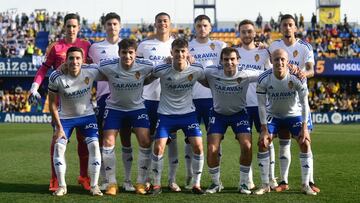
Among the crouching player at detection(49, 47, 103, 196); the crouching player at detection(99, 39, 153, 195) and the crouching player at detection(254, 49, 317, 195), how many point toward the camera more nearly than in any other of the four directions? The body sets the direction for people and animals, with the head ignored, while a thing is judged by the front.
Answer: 3

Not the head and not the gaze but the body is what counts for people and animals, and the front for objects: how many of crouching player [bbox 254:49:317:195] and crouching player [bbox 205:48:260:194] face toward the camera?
2

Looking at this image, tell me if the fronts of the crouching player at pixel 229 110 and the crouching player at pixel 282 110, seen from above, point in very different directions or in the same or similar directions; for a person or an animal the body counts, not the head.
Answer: same or similar directions

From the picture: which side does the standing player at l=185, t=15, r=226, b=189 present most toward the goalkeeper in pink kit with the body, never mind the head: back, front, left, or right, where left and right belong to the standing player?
right

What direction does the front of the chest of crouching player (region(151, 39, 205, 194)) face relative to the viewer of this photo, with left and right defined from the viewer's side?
facing the viewer

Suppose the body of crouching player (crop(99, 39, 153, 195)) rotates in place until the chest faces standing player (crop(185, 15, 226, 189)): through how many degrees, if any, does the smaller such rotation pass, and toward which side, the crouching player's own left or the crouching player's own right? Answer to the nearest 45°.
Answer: approximately 135° to the crouching player's own left

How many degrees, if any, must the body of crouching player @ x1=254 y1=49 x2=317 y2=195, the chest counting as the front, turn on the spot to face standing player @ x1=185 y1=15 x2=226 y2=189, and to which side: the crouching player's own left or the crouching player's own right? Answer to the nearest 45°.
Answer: approximately 135° to the crouching player's own right

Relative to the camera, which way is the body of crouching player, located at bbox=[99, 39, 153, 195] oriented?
toward the camera

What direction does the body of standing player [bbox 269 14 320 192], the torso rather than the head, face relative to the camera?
toward the camera

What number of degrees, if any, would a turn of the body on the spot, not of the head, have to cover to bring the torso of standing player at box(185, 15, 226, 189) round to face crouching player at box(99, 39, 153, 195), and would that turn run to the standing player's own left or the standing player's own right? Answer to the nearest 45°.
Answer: approximately 45° to the standing player's own right

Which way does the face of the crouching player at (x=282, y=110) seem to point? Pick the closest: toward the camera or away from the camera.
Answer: toward the camera

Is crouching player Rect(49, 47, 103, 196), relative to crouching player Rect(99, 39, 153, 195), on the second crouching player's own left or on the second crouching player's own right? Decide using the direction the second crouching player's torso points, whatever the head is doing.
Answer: on the second crouching player's own right

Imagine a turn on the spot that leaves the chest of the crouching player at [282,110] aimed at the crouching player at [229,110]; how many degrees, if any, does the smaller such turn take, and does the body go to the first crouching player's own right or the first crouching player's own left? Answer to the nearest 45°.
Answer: approximately 90° to the first crouching player's own right

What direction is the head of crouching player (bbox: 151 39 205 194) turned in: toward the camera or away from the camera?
toward the camera

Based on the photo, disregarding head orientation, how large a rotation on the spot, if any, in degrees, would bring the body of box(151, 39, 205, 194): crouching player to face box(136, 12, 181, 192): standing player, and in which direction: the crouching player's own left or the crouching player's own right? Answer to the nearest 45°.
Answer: approximately 135° to the crouching player's own right
